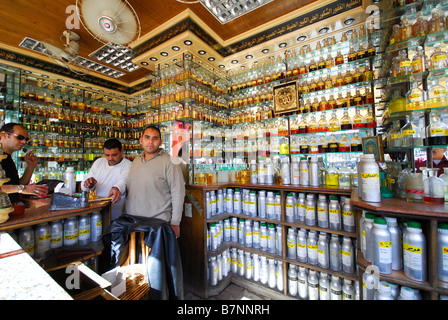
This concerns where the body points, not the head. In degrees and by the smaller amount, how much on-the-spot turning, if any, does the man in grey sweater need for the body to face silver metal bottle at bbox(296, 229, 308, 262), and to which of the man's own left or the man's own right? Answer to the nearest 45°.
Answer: approximately 135° to the man's own left

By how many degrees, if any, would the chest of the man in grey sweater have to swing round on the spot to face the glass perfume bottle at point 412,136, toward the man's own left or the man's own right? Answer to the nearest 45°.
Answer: approximately 90° to the man's own left

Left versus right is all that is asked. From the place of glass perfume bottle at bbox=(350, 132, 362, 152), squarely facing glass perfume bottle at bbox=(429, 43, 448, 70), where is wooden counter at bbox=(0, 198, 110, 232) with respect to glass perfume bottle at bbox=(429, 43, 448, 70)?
right

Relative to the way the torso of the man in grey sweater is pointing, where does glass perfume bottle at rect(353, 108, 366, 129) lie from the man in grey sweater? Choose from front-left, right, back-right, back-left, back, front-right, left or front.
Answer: back-left

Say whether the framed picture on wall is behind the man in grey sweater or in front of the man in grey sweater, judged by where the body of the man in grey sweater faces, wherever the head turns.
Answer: behind

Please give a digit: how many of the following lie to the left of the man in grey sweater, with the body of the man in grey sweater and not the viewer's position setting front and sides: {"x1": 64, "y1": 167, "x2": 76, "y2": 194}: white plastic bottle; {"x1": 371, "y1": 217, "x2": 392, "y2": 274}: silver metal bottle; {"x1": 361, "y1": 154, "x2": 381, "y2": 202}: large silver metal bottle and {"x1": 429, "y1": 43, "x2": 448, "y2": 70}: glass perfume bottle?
3

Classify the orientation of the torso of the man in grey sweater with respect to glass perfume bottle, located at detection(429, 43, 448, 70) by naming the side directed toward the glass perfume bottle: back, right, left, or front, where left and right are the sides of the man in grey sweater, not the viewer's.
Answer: left

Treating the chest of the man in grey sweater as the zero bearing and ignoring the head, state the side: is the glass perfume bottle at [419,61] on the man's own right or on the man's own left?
on the man's own left

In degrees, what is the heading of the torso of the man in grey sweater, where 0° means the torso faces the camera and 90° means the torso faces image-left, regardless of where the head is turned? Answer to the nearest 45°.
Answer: approximately 45°

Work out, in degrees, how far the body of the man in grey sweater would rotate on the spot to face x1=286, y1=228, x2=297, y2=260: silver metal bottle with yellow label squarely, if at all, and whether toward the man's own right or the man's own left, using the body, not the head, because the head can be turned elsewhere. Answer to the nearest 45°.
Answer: approximately 135° to the man's own left

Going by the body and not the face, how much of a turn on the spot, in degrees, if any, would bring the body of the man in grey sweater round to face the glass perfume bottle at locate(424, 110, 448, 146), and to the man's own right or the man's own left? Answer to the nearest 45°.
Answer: approximately 90° to the man's own left

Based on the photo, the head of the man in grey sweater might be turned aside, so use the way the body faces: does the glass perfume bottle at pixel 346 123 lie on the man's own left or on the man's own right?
on the man's own left
